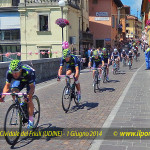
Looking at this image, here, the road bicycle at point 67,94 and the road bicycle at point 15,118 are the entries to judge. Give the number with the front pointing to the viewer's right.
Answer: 0

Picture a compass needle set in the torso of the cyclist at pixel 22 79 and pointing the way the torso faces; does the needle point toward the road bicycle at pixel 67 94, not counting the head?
no

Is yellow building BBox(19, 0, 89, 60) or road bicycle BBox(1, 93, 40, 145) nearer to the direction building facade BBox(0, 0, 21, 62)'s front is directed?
the road bicycle

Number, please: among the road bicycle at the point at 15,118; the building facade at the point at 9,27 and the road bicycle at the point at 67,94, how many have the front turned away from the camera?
0

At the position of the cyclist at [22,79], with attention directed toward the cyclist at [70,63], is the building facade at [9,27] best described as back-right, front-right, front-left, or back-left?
front-left

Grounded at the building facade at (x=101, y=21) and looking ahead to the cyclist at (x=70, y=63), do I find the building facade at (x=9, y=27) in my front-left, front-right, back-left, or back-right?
front-right

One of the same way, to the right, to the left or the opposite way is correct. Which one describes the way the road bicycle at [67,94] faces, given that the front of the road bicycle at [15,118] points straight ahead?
the same way

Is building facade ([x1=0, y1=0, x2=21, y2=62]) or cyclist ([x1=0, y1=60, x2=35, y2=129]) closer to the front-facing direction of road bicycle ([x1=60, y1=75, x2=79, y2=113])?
the cyclist

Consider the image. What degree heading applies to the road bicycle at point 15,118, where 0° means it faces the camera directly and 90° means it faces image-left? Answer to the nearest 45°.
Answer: approximately 45°

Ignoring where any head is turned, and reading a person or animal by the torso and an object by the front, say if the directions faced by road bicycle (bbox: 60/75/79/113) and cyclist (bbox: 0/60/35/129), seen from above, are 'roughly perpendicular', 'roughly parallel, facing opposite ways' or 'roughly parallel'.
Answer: roughly parallel

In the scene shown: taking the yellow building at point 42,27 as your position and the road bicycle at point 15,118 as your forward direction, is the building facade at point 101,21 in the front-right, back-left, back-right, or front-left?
back-left

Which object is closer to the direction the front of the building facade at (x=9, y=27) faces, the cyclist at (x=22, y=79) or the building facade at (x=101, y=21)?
the cyclist

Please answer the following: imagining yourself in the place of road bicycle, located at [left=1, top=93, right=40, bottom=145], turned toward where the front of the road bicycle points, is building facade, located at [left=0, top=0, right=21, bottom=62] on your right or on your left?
on your right

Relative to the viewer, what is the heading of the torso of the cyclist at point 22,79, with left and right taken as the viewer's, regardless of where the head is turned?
facing the viewer and to the left of the viewer

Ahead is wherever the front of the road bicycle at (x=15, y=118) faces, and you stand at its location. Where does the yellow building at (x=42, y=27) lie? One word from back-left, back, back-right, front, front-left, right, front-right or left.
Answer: back-right

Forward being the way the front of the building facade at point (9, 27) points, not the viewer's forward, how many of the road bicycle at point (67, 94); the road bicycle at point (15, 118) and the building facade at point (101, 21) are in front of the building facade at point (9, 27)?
2
